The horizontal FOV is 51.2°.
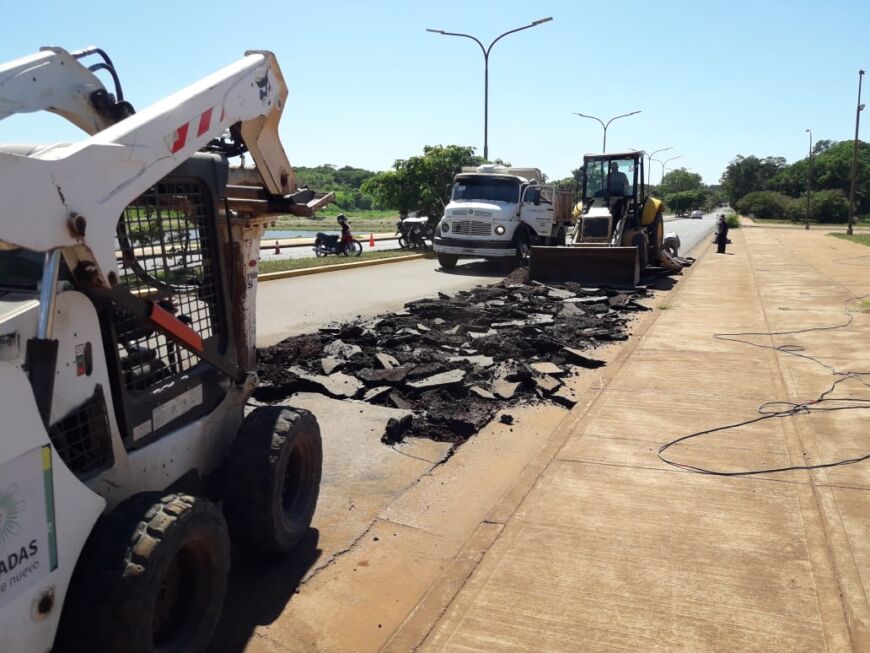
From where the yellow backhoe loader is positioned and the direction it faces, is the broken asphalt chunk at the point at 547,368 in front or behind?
in front

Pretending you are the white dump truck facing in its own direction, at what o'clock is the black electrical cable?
The black electrical cable is roughly at 10 o'clock from the white dump truck.

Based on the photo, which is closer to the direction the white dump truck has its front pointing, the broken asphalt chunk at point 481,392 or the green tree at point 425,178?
the broken asphalt chunk

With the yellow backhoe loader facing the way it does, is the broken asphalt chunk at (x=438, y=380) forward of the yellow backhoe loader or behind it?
forward

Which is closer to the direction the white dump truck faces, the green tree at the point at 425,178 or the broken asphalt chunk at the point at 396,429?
the broken asphalt chunk

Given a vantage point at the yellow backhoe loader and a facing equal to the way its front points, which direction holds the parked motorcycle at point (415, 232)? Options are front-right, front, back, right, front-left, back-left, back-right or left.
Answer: right

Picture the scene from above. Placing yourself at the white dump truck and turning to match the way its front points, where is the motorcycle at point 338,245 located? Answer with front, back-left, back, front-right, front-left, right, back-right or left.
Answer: right

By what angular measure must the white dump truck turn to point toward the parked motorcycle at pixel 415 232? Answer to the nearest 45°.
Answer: approximately 135° to its right

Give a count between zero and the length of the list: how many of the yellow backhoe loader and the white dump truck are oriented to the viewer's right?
0

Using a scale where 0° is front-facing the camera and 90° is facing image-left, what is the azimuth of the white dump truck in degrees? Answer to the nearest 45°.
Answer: approximately 45°

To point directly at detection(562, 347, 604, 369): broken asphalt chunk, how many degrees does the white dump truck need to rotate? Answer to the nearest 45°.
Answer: approximately 45° to its left

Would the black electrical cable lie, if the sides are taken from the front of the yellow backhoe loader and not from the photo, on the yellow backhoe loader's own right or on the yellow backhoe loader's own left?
on the yellow backhoe loader's own left

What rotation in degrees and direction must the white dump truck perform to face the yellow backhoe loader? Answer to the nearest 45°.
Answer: approximately 90° to its left
